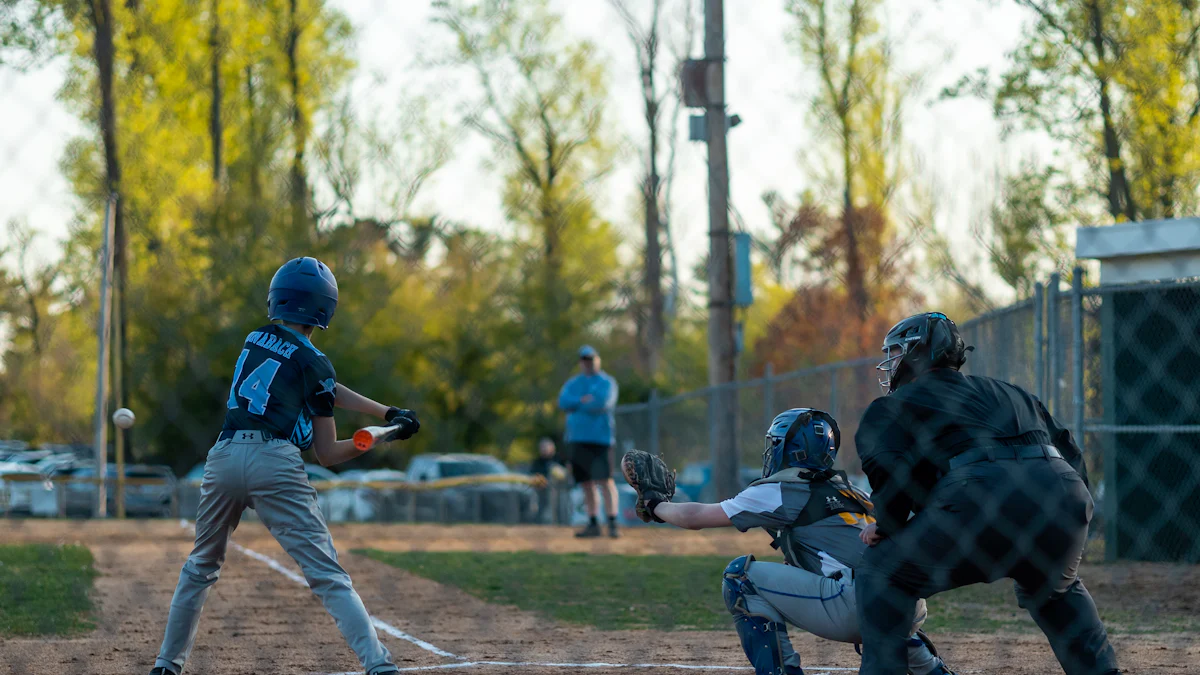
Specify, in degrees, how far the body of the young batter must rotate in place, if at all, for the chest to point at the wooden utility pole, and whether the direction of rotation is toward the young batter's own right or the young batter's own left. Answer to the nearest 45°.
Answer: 0° — they already face it

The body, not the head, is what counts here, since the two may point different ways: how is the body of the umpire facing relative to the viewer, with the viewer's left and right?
facing away from the viewer and to the left of the viewer

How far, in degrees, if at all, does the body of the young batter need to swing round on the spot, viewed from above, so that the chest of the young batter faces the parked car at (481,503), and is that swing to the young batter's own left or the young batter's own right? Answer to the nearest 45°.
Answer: approximately 45° to the young batter's own left

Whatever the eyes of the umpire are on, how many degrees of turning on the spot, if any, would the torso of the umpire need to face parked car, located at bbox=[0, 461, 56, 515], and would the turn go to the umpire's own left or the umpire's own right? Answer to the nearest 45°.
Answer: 0° — they already face it

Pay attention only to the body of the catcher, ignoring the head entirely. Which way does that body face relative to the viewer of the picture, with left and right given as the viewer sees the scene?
facing away from the viewer and to the left of the viewer

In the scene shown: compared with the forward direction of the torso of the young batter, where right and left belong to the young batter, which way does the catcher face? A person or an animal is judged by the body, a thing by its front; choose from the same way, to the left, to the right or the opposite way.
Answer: to the left

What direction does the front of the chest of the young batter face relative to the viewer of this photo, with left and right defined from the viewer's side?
facing away from the viewer and to the right of the viewer

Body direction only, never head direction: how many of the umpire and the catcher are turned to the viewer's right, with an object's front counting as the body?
0

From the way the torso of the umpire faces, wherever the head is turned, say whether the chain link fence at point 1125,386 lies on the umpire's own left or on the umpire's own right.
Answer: on the umpire's own right

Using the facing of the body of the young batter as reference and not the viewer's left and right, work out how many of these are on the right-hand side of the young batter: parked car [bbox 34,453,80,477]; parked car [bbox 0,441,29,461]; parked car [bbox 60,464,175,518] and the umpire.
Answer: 1

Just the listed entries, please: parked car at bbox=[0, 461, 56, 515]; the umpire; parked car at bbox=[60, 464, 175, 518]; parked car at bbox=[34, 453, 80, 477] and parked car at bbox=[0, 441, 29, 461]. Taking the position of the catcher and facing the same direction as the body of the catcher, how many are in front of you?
4

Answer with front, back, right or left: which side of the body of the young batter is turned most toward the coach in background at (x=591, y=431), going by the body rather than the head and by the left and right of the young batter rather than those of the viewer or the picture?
front

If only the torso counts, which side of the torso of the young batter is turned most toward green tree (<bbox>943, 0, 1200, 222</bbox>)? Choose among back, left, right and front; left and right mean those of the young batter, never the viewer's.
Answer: front

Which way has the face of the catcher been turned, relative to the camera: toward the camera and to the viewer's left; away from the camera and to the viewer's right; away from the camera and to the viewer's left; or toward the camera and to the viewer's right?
away from the camera and to the viewer's left

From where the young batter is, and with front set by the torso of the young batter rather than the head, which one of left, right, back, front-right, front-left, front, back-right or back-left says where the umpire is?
right
